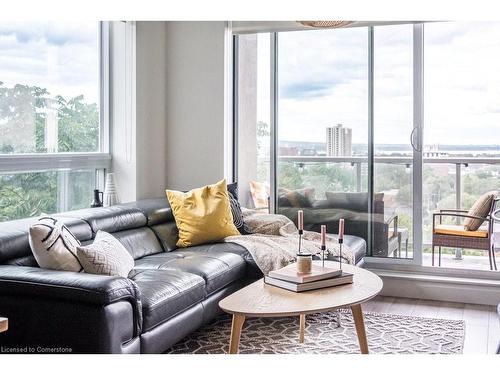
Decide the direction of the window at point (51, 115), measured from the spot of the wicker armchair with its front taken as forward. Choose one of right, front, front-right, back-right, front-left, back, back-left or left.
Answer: front-left

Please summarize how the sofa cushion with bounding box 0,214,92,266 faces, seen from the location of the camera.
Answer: facing the viewer and to the right of the viewer

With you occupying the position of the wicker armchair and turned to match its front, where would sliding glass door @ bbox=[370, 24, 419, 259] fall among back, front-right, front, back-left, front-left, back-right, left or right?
front-left

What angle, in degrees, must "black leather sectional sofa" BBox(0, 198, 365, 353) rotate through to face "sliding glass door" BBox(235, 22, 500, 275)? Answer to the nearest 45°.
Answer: approximately 90° to its left

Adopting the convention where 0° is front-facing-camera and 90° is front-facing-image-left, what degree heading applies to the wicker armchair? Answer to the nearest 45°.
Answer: approximately 90°

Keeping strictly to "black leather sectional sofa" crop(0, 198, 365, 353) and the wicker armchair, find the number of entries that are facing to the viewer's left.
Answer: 1

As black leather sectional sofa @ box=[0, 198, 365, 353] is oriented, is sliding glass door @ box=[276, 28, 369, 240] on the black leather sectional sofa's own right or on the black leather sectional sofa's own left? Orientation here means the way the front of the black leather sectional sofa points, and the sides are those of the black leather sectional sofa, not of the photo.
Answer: on the black leather sectional sofa's own left

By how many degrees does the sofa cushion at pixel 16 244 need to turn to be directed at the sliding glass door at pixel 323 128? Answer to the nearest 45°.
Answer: approximately 90° to its left

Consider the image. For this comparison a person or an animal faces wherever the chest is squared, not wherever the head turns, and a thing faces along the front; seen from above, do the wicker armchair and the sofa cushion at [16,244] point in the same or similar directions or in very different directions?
very different directions

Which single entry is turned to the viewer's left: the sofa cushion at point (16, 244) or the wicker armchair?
the wicker armchair
